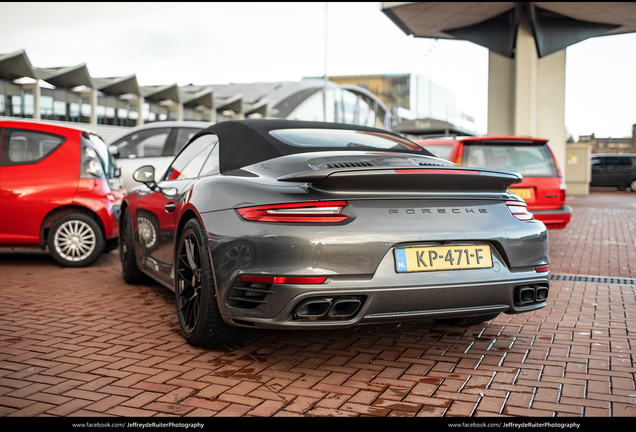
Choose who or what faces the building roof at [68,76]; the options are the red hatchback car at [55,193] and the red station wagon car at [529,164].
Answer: the red station wagon car at [529,164]

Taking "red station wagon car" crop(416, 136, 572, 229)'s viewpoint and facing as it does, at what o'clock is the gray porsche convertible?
The gray porsche convertible is roughly at 8 o'clock from the red station wagon car.

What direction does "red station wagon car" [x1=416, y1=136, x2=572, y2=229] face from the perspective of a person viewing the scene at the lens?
facing away from the viewer and to the left of the viewer

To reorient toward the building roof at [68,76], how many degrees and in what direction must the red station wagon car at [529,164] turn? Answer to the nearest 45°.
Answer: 0° — it already faces it

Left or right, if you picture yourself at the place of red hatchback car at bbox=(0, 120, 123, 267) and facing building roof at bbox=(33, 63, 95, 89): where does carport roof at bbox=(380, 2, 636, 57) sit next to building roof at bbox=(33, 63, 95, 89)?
right

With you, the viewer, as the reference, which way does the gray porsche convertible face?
facing away from the viewer and to the left of the viewer
